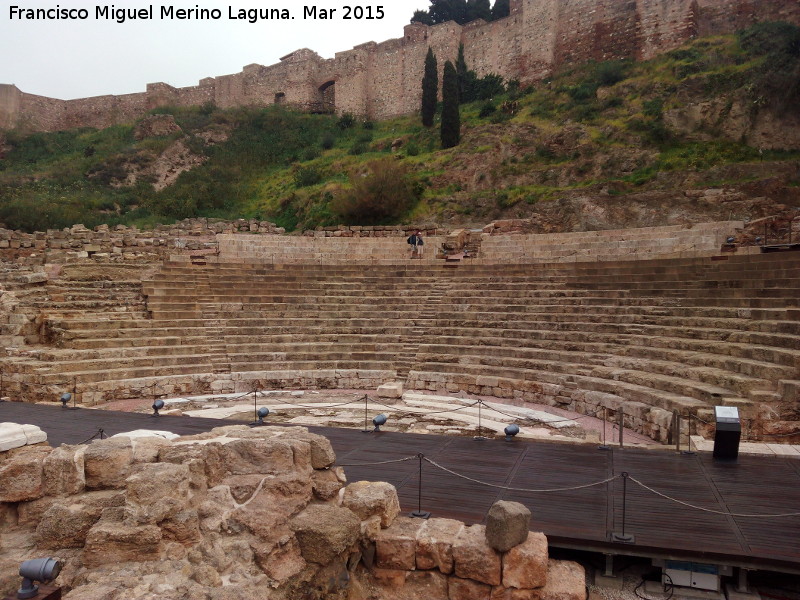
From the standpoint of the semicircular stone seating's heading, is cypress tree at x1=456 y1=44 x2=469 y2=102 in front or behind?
behind

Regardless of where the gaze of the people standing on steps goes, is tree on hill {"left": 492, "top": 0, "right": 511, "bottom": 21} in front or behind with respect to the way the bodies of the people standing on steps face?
behind

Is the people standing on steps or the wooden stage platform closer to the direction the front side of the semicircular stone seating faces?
the wooden stage platform

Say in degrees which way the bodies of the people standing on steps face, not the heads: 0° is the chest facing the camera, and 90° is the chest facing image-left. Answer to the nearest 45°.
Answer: approximately 0°

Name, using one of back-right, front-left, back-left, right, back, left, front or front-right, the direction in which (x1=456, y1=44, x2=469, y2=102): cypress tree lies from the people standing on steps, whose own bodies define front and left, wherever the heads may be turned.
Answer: back

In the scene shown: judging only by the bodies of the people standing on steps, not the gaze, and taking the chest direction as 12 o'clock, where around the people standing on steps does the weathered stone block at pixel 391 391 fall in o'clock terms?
The weathered stone block is roughly at 12 o'clock from the people standing on steps.

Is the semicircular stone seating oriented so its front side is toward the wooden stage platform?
yes

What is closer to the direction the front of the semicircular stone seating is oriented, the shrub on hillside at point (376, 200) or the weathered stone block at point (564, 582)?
the weathered stone block

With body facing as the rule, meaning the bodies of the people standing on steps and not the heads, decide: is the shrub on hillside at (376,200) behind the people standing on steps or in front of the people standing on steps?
behind
